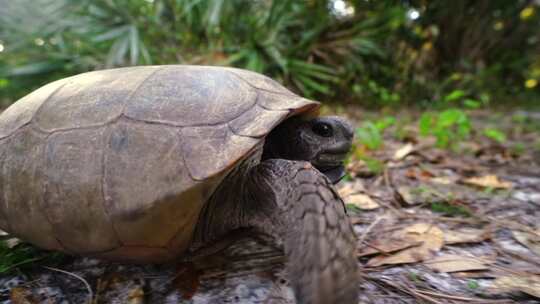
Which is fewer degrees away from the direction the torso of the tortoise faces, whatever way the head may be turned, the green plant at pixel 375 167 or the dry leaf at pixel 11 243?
the green plant

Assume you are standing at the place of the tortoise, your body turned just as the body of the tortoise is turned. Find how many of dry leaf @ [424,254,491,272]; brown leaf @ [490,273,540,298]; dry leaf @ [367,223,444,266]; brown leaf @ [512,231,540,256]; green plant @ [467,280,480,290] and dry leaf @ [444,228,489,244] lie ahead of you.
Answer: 6

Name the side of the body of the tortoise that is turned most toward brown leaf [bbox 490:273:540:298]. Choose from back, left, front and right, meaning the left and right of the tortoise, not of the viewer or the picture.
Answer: front

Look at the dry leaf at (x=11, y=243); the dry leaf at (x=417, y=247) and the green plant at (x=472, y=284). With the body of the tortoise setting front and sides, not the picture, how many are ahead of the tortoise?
2

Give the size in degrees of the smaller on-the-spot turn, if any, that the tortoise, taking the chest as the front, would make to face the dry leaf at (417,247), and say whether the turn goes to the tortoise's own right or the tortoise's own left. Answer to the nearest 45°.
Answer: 0° — it already faces it

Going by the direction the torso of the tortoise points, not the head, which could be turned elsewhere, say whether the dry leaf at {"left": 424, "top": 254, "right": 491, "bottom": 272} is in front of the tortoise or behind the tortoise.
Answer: in front

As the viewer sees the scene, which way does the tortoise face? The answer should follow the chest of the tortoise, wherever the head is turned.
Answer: to the viewer's right

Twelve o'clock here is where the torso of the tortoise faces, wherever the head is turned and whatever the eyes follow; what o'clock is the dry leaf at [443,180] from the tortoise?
The dry leaf is roughly at 11 o'clock from the tortoise.

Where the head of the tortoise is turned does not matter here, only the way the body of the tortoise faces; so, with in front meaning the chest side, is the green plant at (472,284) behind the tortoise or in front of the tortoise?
in front

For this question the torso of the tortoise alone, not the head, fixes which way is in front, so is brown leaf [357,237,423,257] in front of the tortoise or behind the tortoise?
in front

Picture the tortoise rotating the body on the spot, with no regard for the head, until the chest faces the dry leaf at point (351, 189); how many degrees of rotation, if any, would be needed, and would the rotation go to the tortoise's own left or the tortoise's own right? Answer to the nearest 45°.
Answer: approximately 45° to the tortoise's own left
